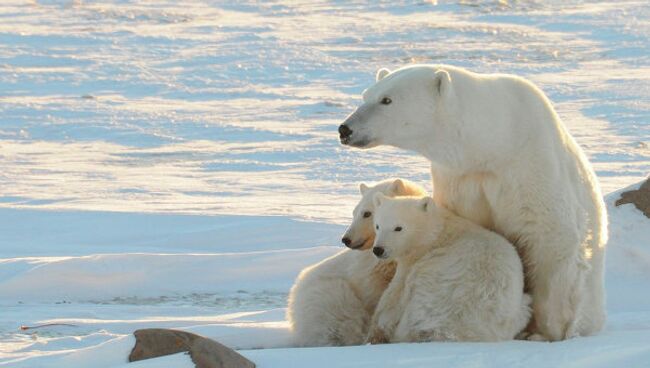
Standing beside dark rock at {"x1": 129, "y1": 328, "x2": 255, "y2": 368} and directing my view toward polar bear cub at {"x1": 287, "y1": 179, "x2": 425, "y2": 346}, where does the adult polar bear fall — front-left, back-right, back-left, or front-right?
front-right

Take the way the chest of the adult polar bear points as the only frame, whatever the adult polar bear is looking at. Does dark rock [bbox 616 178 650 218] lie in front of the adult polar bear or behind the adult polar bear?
behind

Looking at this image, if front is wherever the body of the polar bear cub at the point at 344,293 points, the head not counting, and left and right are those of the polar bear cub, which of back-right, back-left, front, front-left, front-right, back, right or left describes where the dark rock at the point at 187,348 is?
back-right

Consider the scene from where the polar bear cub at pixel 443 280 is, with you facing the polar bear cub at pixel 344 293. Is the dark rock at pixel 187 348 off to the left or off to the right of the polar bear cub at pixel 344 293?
left

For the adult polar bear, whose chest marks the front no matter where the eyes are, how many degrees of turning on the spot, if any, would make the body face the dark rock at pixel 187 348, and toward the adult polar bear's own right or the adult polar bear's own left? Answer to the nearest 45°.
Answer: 0° — it already faces it

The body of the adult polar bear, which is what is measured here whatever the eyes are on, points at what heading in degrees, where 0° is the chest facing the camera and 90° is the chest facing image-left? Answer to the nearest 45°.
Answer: approximately 45°
